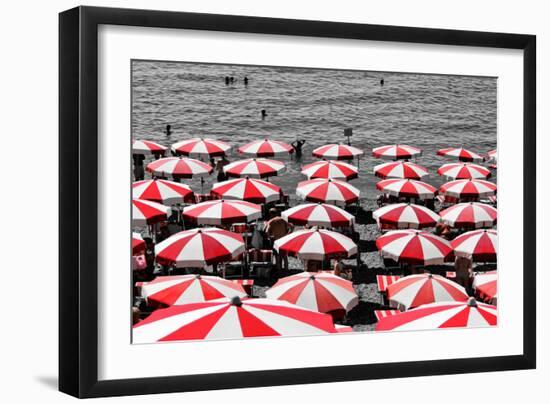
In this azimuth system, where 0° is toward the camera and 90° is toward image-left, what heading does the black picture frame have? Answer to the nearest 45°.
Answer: approximately 315°
